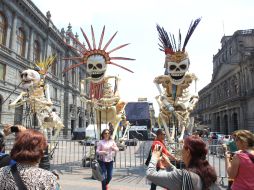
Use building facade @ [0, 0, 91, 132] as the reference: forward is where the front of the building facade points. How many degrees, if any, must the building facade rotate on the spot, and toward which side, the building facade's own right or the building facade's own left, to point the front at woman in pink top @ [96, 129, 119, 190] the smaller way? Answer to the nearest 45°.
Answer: approximately 45° to the building facade's own right

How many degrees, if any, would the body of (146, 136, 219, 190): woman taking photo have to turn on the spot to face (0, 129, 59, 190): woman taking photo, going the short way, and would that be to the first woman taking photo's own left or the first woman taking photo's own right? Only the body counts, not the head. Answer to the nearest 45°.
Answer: approximately 45° to the first woman taking photo's own left

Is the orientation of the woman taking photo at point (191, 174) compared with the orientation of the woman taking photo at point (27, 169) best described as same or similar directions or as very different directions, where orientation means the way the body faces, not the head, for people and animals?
same or similar directions

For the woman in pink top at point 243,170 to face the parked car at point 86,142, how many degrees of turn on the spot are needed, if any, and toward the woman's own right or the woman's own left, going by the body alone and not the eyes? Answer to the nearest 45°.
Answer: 0° — they already face it

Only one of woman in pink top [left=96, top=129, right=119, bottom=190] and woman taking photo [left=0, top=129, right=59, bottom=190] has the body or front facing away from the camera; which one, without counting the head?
the woman taking photo

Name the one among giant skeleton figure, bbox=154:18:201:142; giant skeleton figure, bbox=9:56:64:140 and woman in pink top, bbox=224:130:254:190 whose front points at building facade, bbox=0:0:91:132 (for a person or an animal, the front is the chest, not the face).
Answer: the woman in pink top

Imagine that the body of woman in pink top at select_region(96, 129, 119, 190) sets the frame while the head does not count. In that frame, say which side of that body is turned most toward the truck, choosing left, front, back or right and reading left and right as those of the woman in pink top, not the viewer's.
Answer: back

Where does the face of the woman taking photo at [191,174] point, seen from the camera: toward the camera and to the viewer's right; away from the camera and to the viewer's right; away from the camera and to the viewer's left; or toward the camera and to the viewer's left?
away from the camera and to the viewer's left

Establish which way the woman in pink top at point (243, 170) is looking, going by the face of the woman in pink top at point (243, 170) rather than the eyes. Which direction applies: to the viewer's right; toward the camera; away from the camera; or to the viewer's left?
to the viewer's left

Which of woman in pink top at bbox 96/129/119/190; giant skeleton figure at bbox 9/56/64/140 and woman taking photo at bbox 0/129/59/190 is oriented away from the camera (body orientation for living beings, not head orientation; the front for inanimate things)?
the woman taking photo

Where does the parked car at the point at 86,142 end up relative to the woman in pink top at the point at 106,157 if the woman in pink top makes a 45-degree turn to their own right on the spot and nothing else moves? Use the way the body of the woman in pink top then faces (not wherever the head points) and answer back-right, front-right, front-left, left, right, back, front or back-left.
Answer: back-right

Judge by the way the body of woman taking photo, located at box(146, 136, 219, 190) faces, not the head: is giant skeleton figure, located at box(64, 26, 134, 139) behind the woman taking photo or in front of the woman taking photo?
in front

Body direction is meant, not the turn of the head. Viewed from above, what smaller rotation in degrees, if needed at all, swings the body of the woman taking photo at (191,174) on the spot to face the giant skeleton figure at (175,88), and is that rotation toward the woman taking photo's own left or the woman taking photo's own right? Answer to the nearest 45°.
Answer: approximately 45° to the woman taking photo's own right

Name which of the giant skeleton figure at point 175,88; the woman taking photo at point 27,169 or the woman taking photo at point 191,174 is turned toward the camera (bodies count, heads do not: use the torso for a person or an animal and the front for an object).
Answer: the giant skeleton figure

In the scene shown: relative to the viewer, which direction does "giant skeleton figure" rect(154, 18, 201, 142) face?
toward the camera

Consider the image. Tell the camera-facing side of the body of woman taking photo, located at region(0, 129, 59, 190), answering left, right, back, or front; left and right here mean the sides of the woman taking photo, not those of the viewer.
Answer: back

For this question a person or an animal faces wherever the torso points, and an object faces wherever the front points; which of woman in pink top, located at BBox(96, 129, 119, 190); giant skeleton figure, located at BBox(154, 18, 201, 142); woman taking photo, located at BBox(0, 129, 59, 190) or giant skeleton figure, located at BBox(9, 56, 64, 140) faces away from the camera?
the woman taking photo
